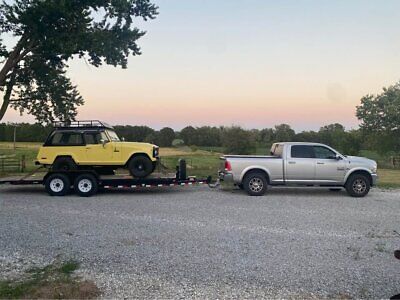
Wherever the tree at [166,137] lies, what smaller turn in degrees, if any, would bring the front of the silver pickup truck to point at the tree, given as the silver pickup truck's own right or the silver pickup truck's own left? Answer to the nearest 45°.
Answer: approximately 135° to the silver pickup truck's own left

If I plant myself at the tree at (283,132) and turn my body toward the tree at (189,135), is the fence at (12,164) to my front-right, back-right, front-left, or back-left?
front-left

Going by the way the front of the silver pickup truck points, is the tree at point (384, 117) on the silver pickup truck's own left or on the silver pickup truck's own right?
on the silver pickup truck's own left

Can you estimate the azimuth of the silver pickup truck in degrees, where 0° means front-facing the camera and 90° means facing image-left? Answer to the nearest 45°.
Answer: approximately 270°

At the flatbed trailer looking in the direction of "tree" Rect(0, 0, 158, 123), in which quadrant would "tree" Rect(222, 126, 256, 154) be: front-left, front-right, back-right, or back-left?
front-right

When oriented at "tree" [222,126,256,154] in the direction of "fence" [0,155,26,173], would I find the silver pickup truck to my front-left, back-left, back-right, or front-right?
front-left

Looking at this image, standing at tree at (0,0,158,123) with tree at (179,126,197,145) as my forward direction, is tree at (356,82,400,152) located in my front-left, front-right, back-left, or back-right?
front-right

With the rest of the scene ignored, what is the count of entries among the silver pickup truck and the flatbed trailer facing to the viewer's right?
2

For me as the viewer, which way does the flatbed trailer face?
facing to the right of the viewer

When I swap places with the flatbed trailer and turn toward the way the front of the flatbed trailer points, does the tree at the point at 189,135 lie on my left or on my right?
on my left

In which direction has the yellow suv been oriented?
to the viewer's right
